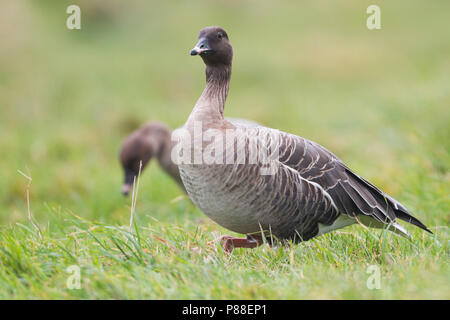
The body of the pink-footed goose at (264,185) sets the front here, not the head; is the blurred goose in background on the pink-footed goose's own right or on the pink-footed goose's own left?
on the pink-footed goose's own right

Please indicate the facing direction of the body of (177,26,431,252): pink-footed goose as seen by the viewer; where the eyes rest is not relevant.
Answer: to the viewer's left
